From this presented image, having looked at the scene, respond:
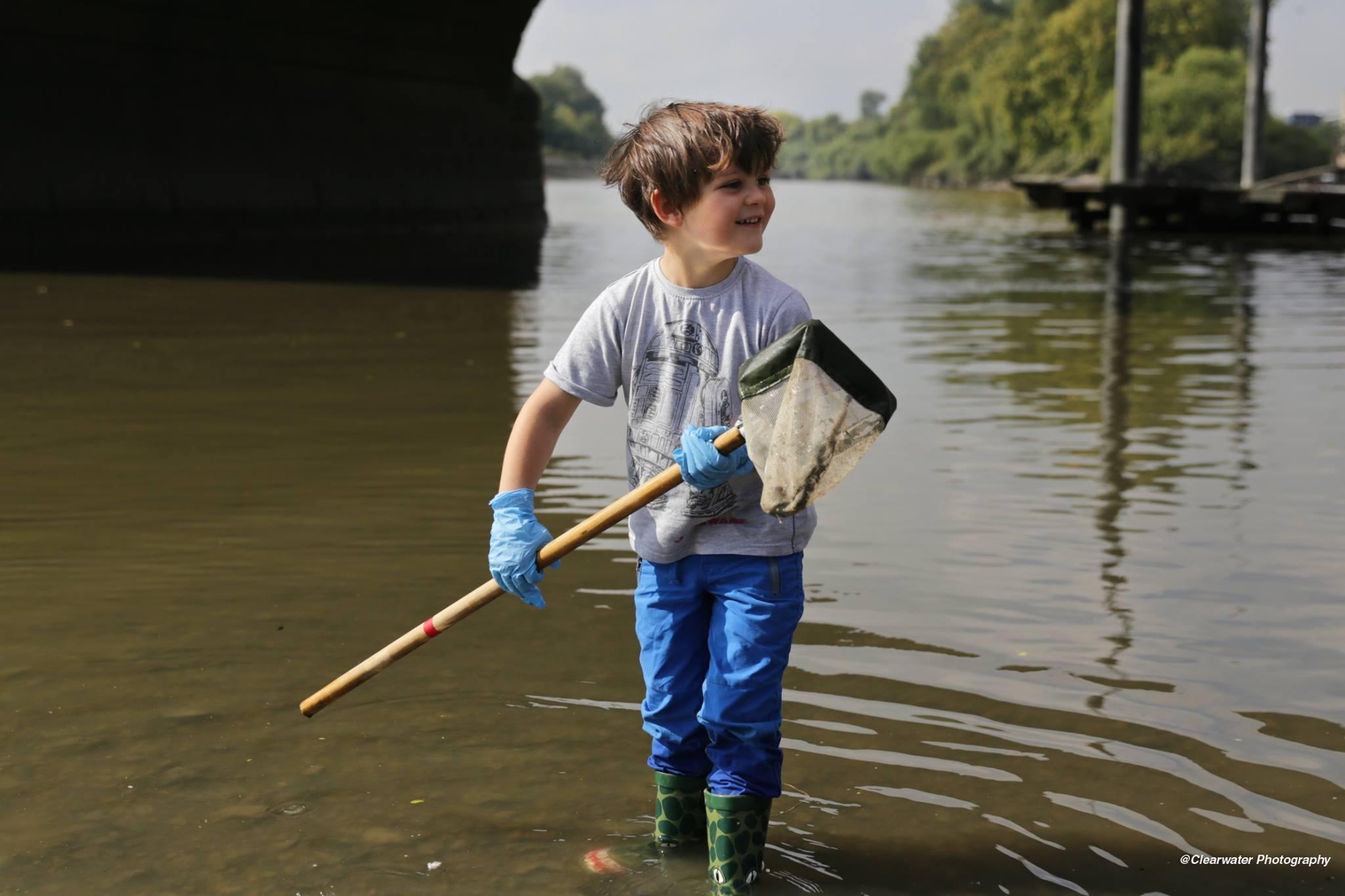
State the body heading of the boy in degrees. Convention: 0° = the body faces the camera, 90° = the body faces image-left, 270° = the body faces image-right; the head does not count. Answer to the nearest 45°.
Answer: approximately 0°

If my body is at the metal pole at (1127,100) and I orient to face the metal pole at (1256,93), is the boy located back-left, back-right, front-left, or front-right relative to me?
back-right

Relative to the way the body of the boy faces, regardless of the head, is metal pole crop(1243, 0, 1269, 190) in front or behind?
behind

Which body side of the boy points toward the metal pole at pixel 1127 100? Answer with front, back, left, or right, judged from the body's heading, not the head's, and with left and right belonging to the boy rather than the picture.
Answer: back

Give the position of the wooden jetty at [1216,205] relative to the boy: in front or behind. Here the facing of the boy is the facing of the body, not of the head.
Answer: behind
